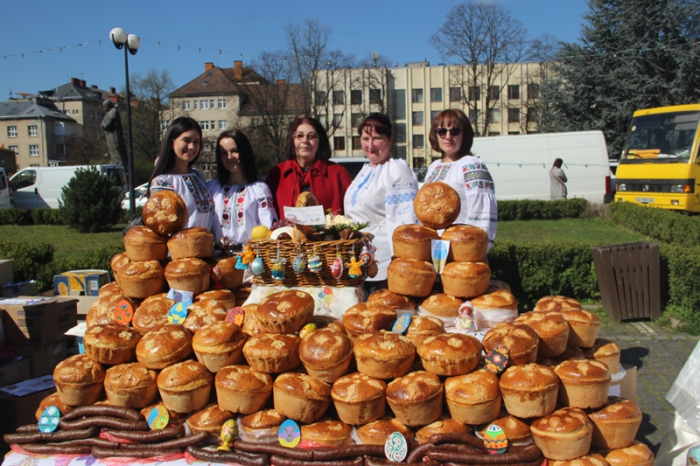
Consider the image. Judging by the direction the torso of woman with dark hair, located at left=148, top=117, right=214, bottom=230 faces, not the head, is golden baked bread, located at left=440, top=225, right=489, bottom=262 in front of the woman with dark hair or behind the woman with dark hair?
in front

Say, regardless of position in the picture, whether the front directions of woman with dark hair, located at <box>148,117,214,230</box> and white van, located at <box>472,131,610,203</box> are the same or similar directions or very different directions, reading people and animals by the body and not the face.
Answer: very different directions

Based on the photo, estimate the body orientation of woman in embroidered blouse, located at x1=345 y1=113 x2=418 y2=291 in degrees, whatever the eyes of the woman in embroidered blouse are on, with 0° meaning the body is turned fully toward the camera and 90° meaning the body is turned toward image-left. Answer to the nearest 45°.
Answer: approximately 45°

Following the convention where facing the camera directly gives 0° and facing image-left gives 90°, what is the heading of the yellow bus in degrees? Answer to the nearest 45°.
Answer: approximately 45°

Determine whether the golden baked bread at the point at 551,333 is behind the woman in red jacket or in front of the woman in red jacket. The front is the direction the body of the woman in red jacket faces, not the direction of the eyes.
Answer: in front
